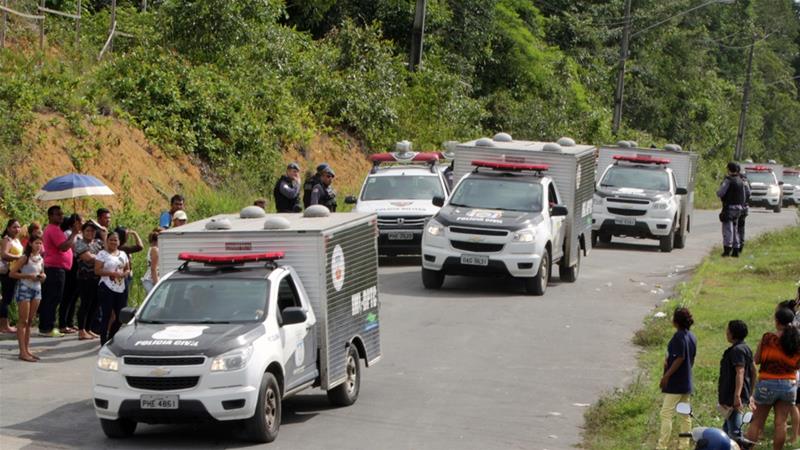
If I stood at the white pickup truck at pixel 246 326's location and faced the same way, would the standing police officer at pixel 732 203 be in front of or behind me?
behind

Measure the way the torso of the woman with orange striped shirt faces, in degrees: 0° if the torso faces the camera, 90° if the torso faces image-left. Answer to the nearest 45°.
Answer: approximately 135°

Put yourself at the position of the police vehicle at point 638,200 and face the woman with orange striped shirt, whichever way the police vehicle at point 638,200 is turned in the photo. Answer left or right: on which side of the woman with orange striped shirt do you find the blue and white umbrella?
right

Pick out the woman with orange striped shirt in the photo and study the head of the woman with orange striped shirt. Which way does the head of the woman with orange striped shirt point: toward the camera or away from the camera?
away from the camera

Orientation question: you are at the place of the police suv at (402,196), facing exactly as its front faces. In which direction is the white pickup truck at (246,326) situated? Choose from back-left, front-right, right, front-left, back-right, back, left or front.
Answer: front

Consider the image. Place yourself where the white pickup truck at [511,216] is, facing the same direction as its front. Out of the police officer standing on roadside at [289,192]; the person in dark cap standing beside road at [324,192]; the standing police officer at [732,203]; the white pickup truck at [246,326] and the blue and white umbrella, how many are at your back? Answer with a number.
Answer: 1

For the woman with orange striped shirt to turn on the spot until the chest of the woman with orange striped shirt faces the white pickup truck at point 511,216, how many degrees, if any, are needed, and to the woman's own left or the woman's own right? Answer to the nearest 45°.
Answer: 0° — they already face it

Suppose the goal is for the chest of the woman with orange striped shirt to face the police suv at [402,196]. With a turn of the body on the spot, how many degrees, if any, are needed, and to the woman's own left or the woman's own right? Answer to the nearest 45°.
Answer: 0° — they already face it

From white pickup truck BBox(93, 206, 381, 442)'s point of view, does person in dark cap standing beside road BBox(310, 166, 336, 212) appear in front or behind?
behind

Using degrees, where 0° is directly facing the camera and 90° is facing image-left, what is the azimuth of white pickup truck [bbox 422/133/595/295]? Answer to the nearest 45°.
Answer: approximately 45°

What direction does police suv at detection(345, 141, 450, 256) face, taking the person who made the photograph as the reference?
facing the viewer

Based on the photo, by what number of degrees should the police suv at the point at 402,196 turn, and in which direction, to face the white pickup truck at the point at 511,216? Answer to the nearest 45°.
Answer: approximately 45° to its left

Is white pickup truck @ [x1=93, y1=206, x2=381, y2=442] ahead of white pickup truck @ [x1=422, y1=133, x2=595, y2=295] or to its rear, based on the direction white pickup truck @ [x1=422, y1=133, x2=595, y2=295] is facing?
ahead

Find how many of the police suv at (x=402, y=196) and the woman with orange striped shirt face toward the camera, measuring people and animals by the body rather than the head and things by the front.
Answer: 1

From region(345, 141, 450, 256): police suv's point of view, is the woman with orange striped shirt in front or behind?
in front

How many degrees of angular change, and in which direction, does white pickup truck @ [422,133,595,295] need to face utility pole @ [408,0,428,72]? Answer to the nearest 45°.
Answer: approximately 135° to its right
